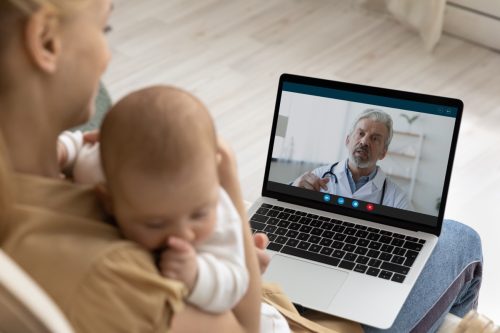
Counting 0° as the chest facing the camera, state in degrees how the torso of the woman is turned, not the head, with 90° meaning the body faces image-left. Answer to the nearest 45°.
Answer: approximately 225°

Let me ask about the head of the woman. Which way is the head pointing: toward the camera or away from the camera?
away from the camera

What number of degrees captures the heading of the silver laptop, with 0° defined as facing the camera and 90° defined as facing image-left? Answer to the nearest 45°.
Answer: approximately 45°

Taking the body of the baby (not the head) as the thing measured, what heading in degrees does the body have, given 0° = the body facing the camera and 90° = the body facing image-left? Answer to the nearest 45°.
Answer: approximately 0°
